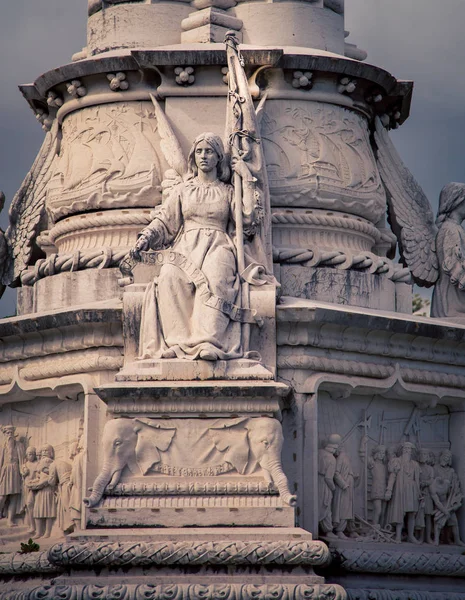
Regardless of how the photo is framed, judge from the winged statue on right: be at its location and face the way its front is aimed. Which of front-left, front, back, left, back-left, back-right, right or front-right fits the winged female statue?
back-right

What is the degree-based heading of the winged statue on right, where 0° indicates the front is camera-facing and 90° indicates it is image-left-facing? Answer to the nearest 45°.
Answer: approximately 270°
